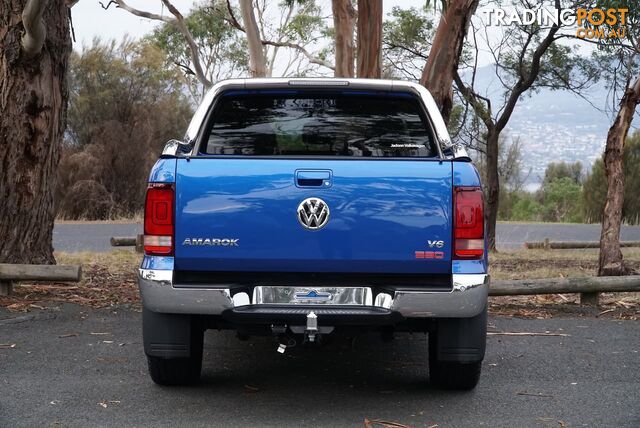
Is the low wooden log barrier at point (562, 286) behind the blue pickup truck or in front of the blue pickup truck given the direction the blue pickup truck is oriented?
in front

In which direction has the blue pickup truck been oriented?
away from the camera

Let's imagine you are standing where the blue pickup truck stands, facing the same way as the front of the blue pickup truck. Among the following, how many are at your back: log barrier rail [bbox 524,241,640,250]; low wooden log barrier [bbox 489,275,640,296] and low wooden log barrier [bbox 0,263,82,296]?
0

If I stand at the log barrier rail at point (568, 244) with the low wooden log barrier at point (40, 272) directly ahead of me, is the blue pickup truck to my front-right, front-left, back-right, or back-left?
front-left

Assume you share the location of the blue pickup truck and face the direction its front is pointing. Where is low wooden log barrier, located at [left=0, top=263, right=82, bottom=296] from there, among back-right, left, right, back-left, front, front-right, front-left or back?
front-left

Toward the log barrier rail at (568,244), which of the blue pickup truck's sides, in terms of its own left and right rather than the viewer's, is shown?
front

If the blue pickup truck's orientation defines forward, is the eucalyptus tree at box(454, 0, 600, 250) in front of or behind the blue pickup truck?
in front

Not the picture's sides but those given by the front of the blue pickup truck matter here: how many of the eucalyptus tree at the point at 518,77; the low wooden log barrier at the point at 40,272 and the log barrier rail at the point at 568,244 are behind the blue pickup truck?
0
